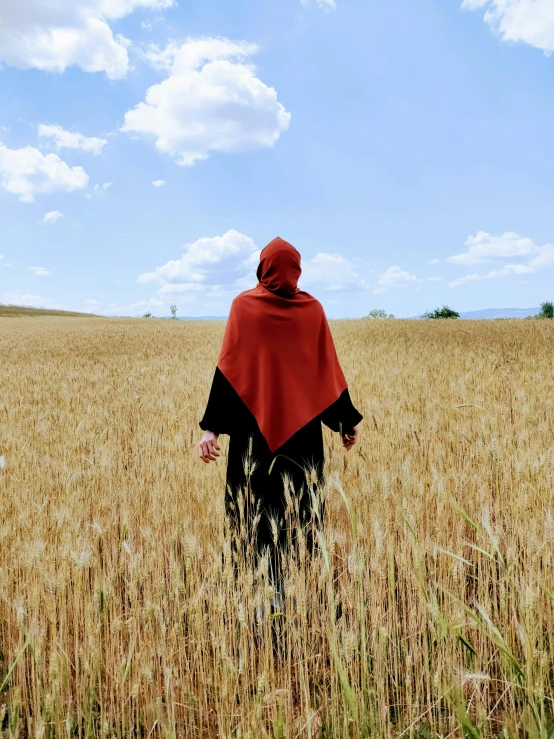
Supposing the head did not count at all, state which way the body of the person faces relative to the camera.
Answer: away from the camera

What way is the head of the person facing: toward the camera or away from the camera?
away from the camera
